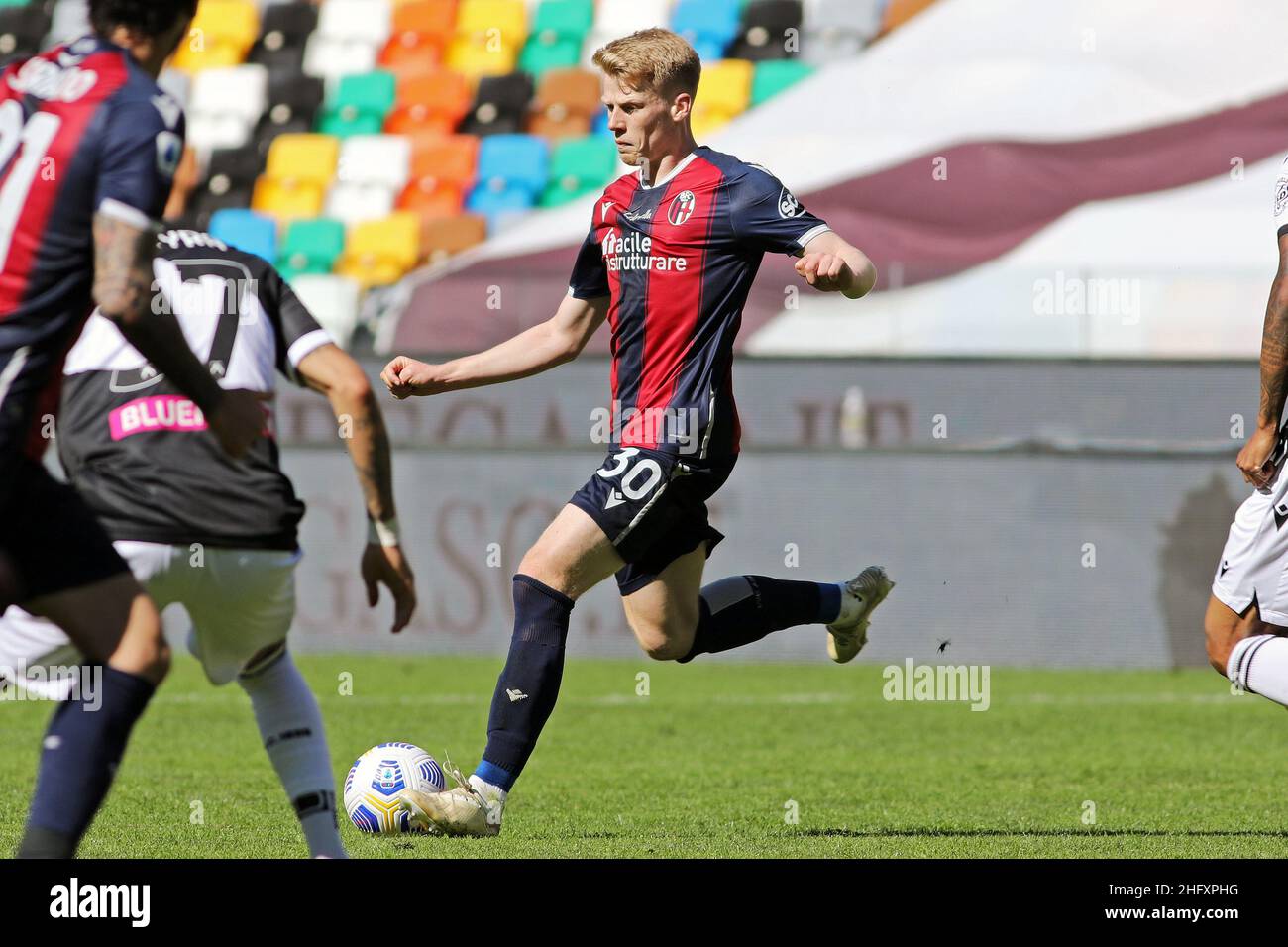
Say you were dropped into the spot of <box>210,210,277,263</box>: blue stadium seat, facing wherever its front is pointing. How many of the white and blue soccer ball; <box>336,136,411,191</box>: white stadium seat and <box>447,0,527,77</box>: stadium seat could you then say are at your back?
2

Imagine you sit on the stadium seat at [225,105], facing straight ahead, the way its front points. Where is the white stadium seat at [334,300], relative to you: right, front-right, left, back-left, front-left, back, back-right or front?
front-left

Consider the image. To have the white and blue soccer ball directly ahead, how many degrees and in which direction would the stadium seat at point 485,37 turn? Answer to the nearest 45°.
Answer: approximately 45° to its left

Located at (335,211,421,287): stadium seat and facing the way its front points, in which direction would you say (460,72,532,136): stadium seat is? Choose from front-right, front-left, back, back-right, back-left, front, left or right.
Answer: back

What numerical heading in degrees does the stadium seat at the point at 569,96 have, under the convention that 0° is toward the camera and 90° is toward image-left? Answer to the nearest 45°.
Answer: approximately 0°

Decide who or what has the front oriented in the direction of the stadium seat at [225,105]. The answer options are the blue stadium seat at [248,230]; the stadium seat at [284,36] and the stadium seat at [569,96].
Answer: the stadium seat at [284,36]

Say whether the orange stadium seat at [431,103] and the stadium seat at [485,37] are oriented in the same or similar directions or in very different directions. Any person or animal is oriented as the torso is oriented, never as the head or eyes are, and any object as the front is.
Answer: same or similar directions

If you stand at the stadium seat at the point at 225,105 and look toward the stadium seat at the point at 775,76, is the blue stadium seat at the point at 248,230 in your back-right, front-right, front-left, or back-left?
front-right

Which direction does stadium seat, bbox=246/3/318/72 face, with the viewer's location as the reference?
facing the viewer and to the left of the viewer

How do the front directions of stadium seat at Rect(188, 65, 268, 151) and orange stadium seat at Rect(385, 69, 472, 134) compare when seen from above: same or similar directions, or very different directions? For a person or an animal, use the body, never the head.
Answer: same or similar directions

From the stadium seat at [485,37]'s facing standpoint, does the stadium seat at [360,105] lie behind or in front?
in front

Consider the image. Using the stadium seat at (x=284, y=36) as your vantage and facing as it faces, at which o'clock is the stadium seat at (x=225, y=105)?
the stadium seat at (x=225, y=105) is roughly at 12 o'clock from the stadium seat at (x=284, y=36).

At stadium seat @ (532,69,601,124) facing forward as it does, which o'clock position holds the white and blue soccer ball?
The white and blue soccer ball is roughly at 12 o'clock from the stadium seat.

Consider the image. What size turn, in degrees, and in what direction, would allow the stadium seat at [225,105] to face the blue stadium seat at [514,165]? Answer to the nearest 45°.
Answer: approximately 90° to its left

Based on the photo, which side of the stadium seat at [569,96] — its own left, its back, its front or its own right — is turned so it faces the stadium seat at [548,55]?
back

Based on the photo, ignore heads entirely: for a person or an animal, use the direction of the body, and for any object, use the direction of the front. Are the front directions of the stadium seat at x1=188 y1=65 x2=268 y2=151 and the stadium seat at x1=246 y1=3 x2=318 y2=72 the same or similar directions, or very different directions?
same or similar directions

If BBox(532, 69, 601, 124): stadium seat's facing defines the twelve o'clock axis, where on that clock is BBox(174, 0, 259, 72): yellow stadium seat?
The yellow stadium seat is roughly at 4 o'clock from the stadium seat.

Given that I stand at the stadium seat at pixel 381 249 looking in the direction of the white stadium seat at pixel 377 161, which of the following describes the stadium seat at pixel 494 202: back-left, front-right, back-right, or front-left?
front-right
